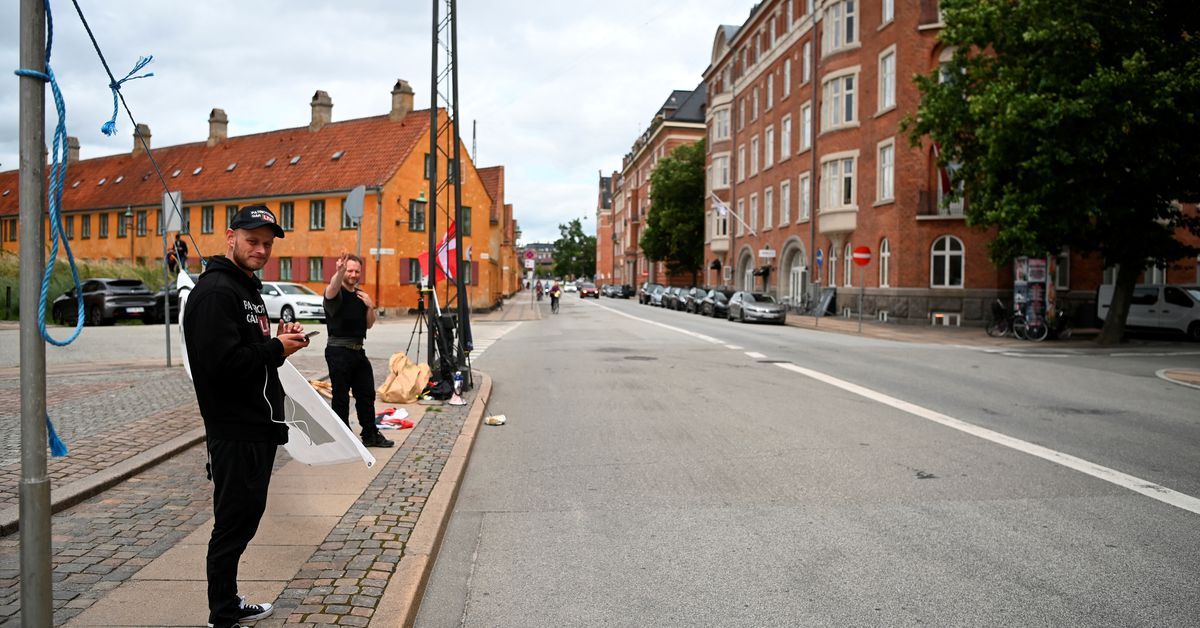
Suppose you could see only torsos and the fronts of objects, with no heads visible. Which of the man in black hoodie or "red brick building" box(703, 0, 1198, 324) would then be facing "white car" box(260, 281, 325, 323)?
the red brick building

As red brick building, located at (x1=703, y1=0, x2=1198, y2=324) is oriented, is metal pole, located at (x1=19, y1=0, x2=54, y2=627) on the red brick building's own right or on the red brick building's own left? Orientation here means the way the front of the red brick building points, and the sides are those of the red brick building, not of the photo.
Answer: on the red brick building's own left

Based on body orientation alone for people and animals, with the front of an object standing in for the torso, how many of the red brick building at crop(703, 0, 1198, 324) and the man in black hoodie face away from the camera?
0

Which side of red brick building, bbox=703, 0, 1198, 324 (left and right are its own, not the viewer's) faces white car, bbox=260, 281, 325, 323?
front

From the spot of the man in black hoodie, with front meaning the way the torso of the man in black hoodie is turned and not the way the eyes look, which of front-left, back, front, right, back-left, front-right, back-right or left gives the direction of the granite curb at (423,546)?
left

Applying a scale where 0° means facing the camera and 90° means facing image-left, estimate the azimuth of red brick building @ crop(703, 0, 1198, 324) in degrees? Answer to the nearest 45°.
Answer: approximately 45°

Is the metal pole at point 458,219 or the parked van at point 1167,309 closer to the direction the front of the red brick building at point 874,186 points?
the metal pole

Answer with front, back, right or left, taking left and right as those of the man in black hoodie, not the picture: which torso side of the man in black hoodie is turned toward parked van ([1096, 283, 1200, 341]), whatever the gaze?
left

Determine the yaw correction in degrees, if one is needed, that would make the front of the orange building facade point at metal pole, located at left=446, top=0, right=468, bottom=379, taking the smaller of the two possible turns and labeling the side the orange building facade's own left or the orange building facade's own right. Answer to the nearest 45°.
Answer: approximately 45° to the orange building facade's own left

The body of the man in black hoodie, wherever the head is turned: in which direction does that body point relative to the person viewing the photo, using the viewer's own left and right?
facing the viewer and to the right of the viewer

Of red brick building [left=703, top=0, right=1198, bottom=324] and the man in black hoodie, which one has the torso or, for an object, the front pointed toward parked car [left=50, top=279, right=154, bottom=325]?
the red brick building
